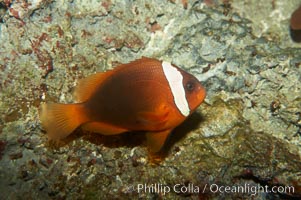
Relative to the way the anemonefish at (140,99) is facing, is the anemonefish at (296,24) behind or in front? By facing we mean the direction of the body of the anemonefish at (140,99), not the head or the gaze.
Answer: in front

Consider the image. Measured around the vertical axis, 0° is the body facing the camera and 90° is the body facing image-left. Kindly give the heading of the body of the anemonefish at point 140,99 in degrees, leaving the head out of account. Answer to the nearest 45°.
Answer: approximately 270°
